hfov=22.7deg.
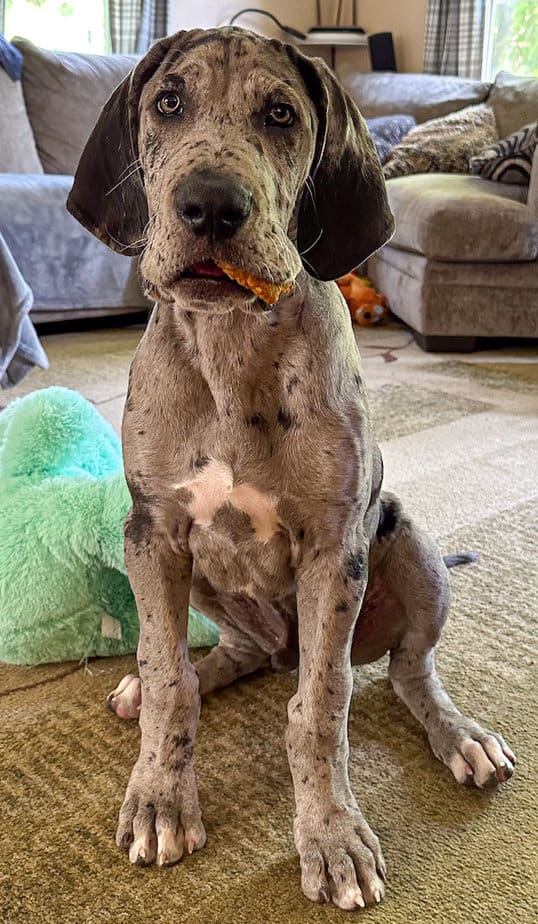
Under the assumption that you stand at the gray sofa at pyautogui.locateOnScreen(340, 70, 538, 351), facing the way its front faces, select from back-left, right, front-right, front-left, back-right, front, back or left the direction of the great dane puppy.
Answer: front

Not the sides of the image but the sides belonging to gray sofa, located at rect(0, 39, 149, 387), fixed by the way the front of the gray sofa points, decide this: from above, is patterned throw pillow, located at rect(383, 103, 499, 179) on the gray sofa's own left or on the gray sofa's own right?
on the gray sofa's own left

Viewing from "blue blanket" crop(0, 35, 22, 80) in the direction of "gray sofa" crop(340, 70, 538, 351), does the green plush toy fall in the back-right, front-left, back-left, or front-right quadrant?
front-right

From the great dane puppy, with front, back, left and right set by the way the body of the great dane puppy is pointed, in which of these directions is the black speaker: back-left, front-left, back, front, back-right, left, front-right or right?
back

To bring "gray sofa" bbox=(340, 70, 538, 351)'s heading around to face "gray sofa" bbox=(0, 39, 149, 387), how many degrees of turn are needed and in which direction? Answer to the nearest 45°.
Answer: approximately 90° to its right

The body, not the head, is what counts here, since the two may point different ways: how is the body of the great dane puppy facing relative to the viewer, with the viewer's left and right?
facing the viewer

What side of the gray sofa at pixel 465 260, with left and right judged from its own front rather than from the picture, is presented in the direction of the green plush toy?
front

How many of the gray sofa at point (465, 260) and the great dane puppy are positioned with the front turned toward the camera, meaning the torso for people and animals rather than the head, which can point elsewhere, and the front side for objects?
2

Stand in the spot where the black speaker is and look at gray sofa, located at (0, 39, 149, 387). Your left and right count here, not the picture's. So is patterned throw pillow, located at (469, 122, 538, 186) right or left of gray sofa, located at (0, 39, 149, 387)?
left
